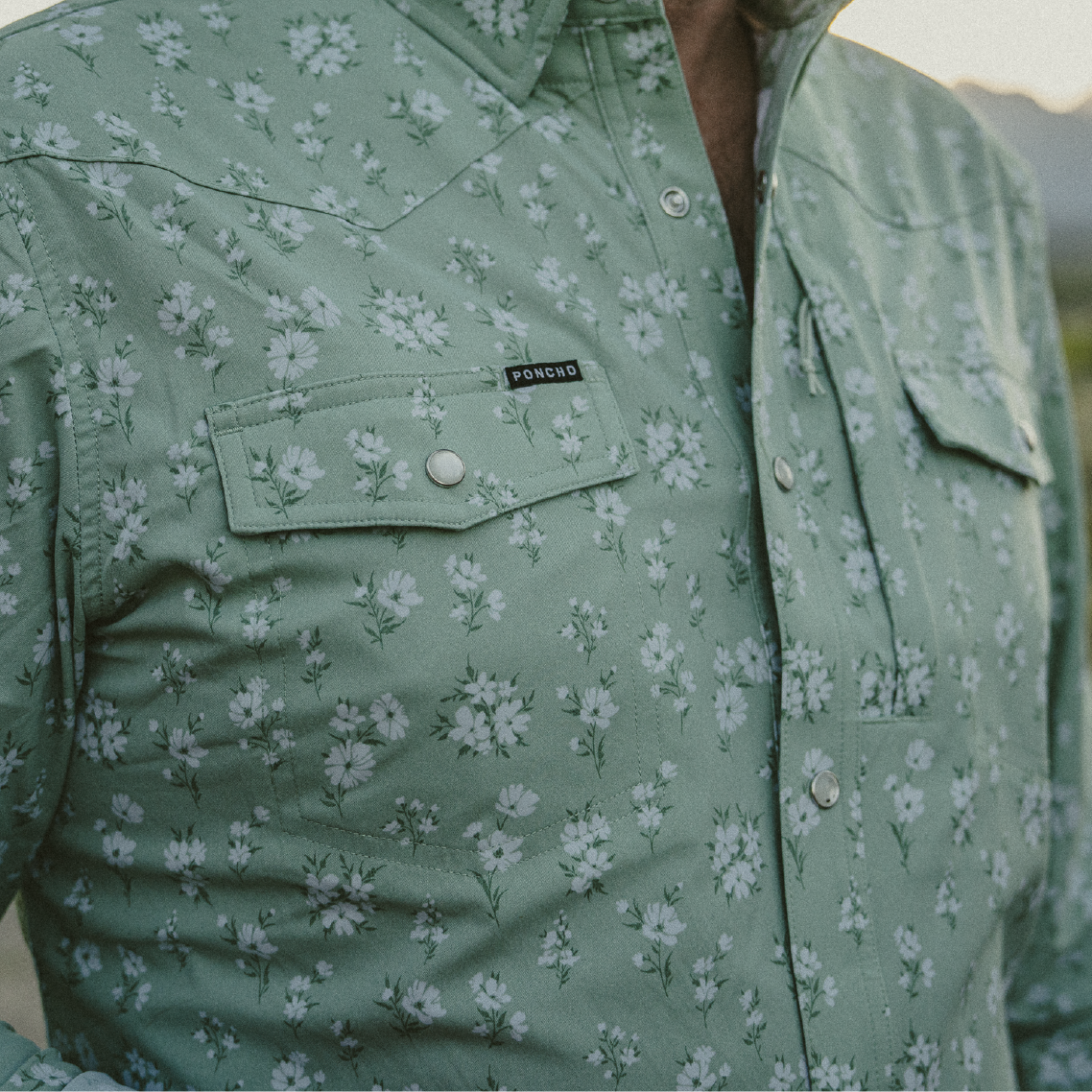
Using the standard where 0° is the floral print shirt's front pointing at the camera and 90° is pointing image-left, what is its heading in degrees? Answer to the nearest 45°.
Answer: approximately 315°
